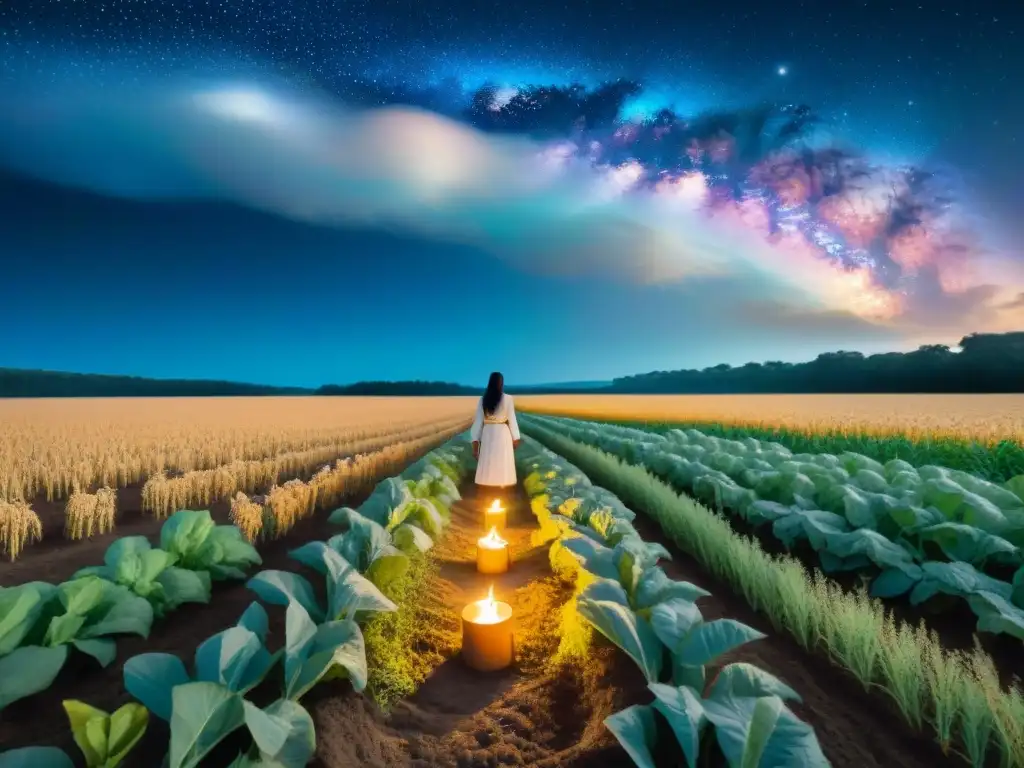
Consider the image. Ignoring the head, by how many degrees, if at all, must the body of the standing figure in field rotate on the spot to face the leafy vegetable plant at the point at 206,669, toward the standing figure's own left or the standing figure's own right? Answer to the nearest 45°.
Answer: approximately 180°

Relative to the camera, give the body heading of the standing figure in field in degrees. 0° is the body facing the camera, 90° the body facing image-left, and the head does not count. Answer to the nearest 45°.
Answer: approximately 180°

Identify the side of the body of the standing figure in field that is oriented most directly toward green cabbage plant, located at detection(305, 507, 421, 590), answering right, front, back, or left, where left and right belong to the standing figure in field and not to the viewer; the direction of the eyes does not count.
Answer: back

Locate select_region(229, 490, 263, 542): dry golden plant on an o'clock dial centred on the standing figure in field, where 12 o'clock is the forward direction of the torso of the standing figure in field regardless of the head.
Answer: The dry golden plant is roughly at 8 o'clock from the standing figure in field.

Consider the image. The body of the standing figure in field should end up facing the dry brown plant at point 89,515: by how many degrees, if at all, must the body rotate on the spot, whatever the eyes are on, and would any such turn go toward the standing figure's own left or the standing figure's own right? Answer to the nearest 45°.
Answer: approximately 90° to the standing figure's own left

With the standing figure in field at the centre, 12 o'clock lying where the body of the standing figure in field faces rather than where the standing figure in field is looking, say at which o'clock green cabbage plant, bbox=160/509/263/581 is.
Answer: The green cabbage plant is roughly at 7 o'clock from the standing figure in field.

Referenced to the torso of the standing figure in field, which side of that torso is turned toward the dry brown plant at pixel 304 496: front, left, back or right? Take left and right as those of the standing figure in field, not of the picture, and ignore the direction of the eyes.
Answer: left

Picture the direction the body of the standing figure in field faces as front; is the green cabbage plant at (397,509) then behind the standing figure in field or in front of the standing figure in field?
behind

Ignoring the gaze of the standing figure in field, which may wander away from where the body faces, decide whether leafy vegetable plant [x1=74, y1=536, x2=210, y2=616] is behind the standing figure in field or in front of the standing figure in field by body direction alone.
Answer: behind

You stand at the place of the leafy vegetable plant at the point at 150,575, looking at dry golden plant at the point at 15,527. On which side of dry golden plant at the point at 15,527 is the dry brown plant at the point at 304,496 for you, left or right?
right

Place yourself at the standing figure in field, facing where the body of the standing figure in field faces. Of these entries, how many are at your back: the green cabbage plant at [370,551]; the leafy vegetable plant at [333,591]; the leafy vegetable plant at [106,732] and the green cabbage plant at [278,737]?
4
